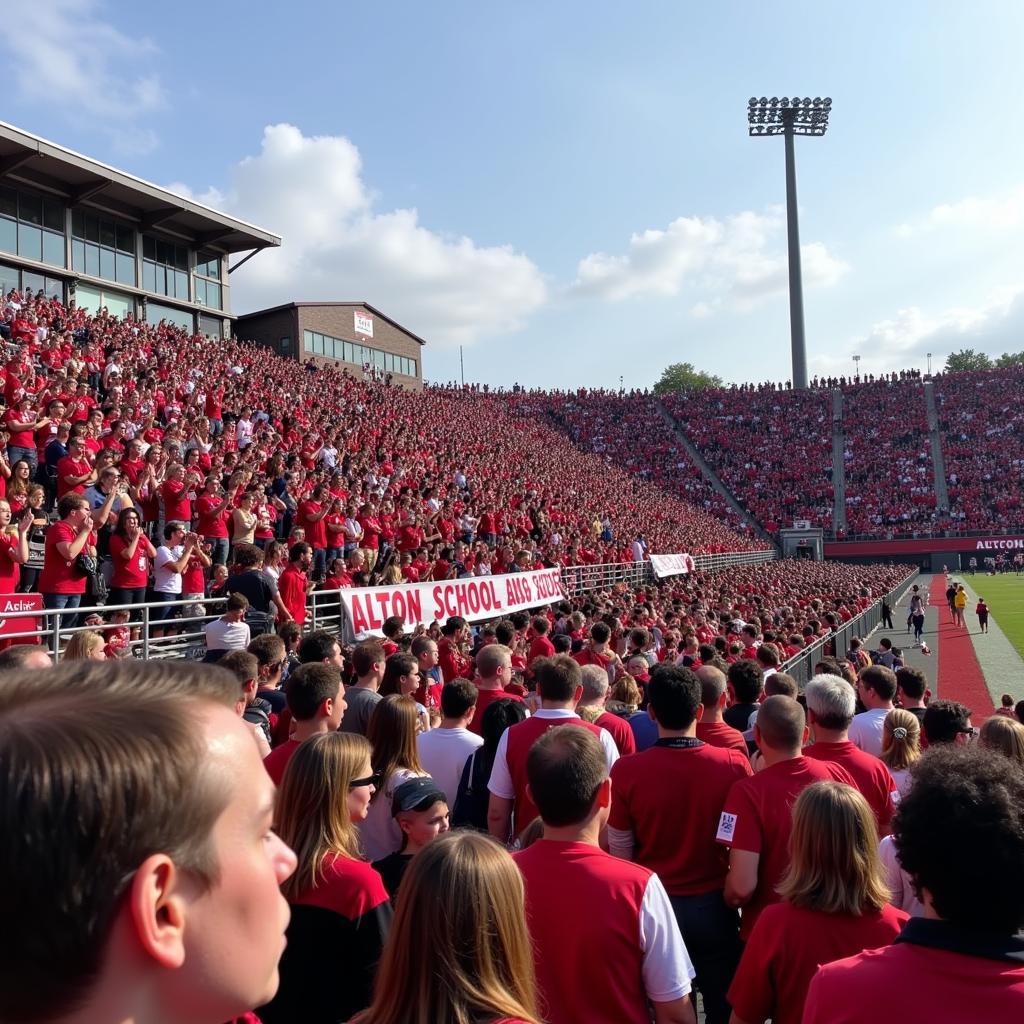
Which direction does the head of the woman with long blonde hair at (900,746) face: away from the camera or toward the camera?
away from the camera

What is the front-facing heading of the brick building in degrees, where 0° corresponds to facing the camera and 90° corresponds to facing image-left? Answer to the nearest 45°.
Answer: approximately 315°

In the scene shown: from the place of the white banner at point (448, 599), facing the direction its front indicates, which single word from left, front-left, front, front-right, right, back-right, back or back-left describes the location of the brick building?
back-left

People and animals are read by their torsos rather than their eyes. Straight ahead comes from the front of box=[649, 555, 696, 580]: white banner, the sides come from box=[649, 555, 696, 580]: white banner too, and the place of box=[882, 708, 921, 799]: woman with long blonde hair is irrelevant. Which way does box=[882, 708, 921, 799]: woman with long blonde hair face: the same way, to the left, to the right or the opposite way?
the opposite way

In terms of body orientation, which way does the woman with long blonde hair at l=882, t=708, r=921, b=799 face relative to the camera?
away from the camera

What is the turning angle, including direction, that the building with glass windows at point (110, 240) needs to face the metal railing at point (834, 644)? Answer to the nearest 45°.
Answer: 0° — it already faces it

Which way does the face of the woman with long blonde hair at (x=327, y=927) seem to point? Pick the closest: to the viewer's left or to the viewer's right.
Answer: to the viewer's right

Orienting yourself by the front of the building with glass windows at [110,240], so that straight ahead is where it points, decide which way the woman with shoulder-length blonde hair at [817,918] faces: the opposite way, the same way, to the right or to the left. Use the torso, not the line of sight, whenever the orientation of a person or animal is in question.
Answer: to the left

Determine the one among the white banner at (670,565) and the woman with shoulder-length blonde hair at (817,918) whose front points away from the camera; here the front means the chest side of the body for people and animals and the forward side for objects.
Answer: the woman with shoulder-length blonde hair

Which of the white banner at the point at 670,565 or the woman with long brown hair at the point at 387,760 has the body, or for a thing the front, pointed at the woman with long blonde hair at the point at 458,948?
the white banner

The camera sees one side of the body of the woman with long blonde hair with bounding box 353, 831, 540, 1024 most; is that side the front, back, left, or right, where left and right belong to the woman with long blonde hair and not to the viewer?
back
